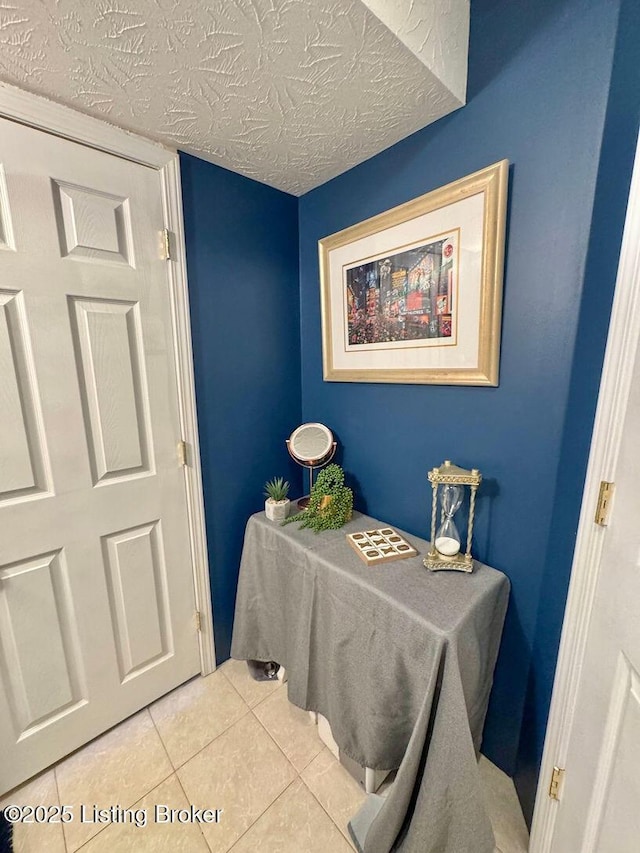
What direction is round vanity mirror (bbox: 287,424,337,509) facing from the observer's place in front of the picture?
facing the viewer

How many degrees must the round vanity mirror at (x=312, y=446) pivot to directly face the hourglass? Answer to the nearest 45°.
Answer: approximately 45° to its left

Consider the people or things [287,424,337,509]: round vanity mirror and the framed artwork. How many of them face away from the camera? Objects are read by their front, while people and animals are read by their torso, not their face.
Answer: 0

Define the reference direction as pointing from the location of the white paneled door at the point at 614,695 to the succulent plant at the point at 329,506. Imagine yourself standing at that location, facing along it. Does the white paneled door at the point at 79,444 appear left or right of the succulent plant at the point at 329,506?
left

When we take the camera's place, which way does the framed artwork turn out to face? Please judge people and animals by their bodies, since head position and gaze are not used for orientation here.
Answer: facing the viewer and to the left of the viewer

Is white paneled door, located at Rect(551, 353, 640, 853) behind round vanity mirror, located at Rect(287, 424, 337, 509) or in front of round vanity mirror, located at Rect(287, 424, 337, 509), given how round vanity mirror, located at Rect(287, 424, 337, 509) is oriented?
in front
